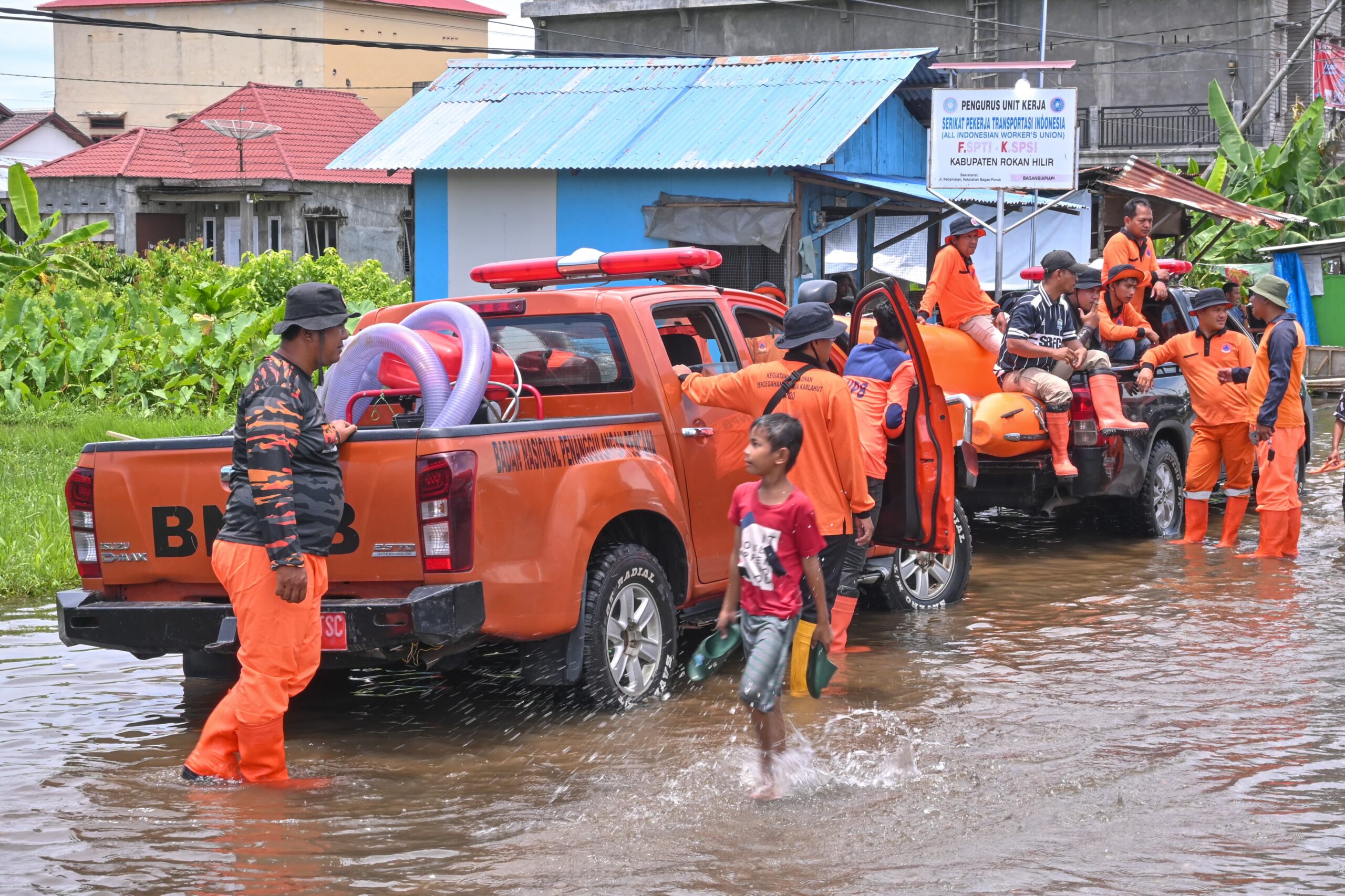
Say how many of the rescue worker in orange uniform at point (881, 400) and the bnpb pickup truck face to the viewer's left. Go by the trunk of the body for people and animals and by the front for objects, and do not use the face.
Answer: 0

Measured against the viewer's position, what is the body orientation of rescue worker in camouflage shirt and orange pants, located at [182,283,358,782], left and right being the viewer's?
facing to the right of the viewer

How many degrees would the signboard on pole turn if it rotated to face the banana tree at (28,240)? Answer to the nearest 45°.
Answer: approximately 90° to its right

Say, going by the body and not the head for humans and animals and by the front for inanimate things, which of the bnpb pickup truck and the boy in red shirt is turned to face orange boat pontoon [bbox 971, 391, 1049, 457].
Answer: the bnpb pickup truck

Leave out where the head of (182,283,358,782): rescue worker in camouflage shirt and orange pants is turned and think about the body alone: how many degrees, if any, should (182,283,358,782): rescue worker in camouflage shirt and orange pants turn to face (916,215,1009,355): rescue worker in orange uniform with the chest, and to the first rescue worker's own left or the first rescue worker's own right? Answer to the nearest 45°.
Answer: approximately 45° to the first rescue worker's own left

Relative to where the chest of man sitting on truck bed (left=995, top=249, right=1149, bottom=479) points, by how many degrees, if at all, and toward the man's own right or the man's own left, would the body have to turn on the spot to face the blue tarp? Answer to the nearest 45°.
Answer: approximately 135° to the man's own left

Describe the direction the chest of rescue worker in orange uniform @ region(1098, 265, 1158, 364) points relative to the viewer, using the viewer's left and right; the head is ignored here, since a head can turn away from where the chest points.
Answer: facing the viewer and to the right of the viewer

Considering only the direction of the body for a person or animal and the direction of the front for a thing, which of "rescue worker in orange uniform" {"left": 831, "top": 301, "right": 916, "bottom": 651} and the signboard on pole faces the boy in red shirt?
the signboard on pole

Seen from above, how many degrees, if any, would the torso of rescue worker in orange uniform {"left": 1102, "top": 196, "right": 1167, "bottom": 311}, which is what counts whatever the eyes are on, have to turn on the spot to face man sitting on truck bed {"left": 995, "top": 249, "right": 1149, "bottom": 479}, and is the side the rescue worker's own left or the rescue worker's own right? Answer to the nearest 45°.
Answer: approximately 45° to the rescue worker's own right

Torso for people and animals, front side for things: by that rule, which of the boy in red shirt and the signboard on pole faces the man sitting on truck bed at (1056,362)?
the signboard on pole

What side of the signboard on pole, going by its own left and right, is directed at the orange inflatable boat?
front

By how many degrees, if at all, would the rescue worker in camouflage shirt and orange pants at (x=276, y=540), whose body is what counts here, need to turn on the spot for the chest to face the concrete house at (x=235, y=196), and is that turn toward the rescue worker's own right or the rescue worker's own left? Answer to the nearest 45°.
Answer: approximately 90° to the rescue worker's own left

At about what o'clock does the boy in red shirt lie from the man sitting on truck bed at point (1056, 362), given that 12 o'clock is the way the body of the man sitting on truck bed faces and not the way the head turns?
The boy in red shirt is roughly at 2 o'clock from the man sitting on truck bed.
